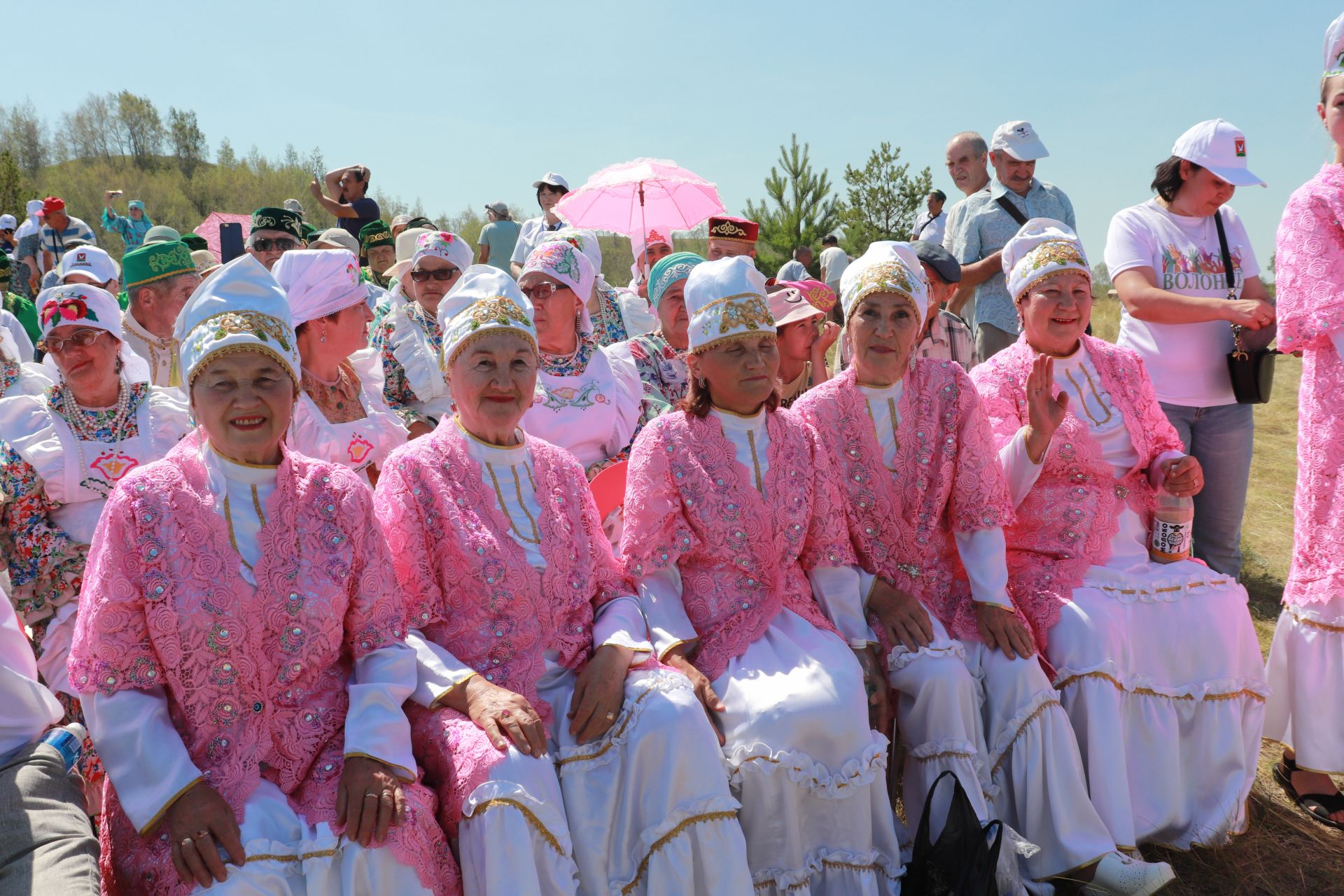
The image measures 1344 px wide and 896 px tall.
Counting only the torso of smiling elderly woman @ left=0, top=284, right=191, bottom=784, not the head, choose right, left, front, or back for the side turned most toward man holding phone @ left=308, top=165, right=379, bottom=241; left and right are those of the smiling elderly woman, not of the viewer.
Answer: back

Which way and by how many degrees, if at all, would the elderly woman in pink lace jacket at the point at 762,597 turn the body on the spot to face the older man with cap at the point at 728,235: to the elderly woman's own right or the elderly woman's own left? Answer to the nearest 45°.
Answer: approximately 135° to the elderly woman's own left

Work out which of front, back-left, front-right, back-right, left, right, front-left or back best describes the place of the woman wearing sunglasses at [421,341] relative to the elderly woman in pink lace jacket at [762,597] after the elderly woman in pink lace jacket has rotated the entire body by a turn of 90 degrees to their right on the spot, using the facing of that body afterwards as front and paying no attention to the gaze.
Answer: right

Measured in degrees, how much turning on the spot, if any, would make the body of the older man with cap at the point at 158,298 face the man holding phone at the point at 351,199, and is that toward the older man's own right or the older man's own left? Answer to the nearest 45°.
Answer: approximately 135° to the older man's own left
